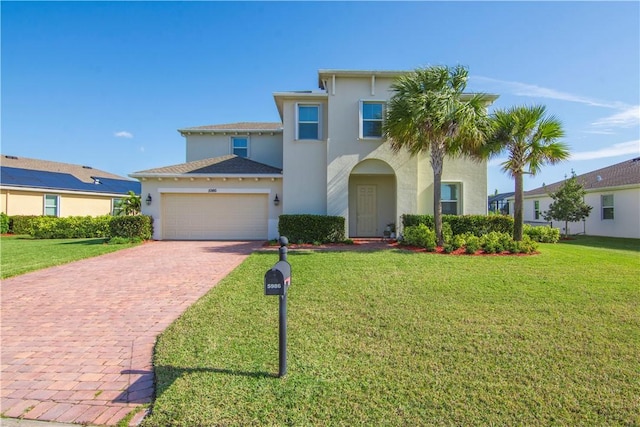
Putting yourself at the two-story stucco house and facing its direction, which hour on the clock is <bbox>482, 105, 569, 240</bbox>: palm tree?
The palm tree is roughly at 10 o'clock from the two-story stucco house.

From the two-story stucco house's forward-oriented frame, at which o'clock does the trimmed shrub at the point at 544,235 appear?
The trimmed shrub is roughly at 9 o'clock from the two-story stucco house.

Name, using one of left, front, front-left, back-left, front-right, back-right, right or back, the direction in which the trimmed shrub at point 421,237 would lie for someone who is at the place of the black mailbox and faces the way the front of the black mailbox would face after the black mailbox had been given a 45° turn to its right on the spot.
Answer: back

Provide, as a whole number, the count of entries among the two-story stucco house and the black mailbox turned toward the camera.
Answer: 2

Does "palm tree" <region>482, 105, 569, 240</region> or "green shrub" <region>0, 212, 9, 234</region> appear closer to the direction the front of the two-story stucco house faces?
the palm tree

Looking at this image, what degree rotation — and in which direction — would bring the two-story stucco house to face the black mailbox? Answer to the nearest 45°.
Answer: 0° — it already faces it

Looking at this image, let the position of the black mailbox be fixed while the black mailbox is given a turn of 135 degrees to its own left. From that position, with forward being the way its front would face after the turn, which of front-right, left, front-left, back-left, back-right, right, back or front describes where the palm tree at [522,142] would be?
front

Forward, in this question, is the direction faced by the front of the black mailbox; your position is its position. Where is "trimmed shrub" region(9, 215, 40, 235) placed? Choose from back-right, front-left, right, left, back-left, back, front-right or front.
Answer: back-right

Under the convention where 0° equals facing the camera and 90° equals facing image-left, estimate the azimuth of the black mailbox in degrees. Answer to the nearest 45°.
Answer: approximately 0°

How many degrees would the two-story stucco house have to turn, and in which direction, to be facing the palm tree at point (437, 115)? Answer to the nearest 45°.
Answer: approximately 45° to its left

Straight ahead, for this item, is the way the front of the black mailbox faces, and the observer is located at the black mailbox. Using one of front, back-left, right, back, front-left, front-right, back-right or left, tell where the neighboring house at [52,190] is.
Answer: back-right

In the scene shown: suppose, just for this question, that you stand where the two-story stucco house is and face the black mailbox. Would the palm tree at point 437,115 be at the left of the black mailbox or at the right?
left

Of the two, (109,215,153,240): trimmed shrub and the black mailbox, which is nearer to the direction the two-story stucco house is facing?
the black mailbox

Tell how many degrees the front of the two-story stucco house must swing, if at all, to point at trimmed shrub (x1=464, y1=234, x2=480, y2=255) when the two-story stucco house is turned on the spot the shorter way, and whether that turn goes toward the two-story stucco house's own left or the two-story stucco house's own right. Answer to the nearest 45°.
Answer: approximately 45° to the two-story stucco house's own left
